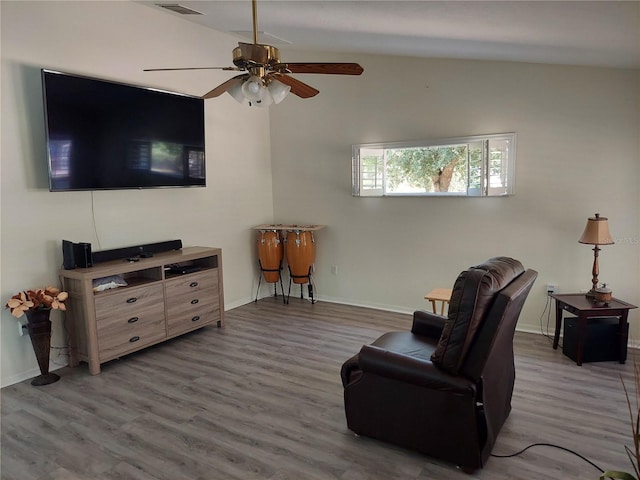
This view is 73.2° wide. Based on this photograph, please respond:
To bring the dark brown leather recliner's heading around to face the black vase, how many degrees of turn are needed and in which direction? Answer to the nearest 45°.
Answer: approximately 45° to its left

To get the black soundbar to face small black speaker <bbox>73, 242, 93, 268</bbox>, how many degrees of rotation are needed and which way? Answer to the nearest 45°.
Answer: approximately 90° to its right

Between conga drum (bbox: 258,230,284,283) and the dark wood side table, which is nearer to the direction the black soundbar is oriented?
the dark wood side table

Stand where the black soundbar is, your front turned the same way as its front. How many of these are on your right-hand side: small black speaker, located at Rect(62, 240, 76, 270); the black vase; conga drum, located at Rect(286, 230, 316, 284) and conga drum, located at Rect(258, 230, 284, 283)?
2

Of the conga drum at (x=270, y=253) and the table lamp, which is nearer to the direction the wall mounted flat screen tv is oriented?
the table lamp

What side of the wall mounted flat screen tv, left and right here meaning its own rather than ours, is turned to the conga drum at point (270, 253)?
left

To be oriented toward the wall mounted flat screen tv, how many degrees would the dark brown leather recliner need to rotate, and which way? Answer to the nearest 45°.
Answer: approximately 45° to its left

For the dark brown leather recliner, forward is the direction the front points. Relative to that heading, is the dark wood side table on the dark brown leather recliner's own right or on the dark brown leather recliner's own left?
on the dark brown leather recliner's own right

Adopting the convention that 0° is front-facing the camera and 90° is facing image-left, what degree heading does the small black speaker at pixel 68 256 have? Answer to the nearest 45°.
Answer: approximately 315°
